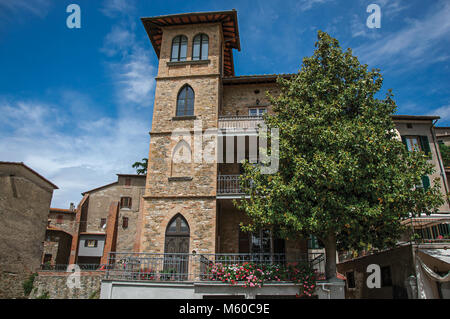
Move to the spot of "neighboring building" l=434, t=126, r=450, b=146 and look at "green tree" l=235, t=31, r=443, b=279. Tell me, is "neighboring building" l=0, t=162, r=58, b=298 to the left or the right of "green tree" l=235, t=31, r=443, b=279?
right

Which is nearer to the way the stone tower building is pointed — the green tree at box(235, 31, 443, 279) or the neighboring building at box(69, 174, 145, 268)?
the green tree

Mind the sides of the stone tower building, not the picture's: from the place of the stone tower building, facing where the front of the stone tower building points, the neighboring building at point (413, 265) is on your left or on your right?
on your left

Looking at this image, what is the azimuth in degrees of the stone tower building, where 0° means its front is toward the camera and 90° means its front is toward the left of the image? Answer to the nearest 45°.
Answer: approximately 0°

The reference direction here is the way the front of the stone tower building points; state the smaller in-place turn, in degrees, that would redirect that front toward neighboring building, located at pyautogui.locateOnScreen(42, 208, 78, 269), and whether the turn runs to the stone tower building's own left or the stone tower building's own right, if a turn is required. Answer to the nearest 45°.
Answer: approximately 135° to the stone tower building's own right

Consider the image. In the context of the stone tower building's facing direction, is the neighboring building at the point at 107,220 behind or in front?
behind

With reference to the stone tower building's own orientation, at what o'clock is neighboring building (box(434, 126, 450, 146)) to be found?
The neighboring building is roughly at 8 o'clock from the stone tower building.

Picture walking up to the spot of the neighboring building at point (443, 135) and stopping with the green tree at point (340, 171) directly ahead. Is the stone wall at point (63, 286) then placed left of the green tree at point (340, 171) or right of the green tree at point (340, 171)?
right
